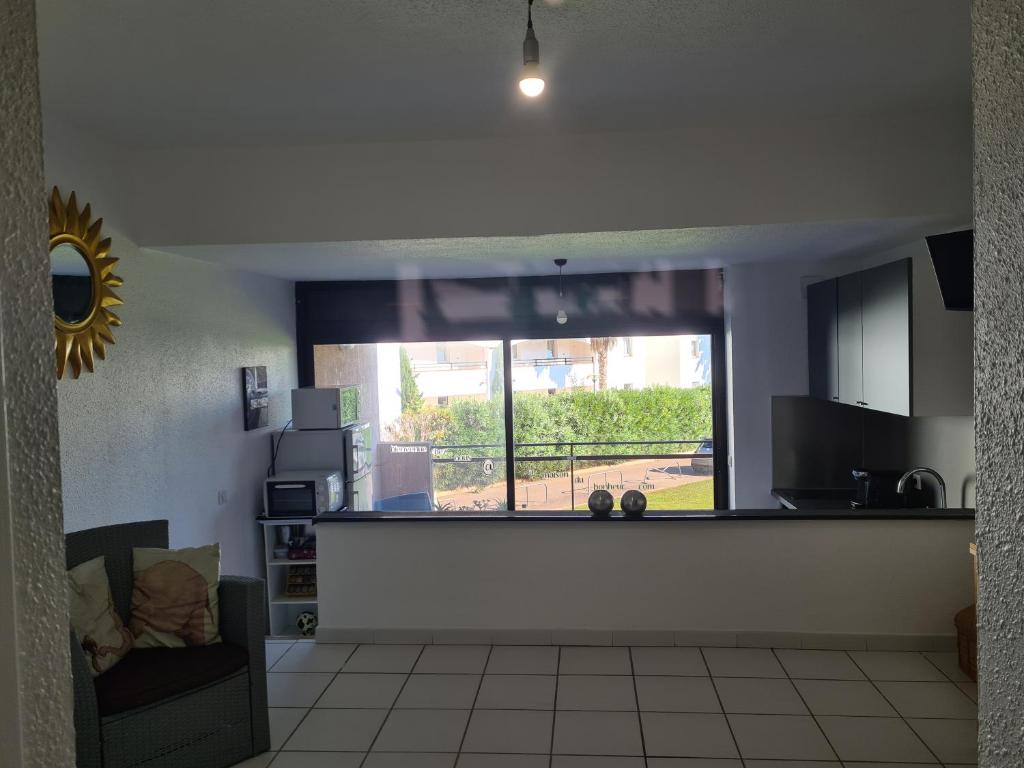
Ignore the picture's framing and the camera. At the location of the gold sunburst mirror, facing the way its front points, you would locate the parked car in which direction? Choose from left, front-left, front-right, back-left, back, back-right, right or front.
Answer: front-left

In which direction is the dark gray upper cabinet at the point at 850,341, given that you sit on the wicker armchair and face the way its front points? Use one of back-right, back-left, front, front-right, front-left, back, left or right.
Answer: front-left

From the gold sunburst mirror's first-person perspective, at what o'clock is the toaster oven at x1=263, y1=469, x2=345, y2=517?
The toaster oven is roughly at 9 o'clock from the gold sunburst mirror.

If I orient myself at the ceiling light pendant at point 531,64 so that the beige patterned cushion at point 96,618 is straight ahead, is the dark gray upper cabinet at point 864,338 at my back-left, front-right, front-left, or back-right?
back-right

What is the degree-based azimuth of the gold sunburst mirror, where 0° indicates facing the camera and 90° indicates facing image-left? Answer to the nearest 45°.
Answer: approximately 315°

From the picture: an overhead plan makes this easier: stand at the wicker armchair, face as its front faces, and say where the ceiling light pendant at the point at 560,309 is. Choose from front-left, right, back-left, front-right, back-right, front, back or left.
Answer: left

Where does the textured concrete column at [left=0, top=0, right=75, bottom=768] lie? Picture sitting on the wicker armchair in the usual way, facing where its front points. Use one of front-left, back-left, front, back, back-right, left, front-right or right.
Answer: front-right

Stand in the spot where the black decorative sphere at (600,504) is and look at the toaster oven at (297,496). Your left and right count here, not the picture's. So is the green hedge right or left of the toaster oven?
right

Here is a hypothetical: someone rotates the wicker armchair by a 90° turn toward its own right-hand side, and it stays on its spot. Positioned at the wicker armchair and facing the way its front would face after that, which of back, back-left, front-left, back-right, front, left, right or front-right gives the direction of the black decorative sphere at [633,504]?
back-left

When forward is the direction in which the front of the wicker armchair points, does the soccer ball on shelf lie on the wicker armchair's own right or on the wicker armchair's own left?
on the wicker armchair's own left

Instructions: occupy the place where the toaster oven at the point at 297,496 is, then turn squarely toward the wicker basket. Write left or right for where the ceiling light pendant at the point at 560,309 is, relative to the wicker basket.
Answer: left

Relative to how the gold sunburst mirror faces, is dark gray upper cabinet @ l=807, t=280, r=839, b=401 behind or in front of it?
in front

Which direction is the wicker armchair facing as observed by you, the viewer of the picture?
facing the viewer and to the right of the viewer

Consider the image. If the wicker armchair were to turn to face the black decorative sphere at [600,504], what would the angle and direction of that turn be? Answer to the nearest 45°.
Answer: approximately 45° to its left

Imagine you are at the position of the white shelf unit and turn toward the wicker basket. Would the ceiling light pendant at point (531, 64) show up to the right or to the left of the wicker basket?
right

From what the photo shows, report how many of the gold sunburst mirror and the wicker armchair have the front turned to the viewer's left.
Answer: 0

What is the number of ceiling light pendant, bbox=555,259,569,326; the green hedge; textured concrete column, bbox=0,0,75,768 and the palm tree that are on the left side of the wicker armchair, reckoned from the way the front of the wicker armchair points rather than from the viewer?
3

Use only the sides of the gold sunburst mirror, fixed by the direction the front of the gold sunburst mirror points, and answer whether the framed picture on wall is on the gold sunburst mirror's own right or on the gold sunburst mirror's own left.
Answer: on the gold sunburst mirror's own left

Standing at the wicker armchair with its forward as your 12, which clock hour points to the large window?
The large window is roughly at 9 o'clock from the wicker armchair.

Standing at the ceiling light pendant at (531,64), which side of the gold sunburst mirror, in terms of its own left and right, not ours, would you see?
front
